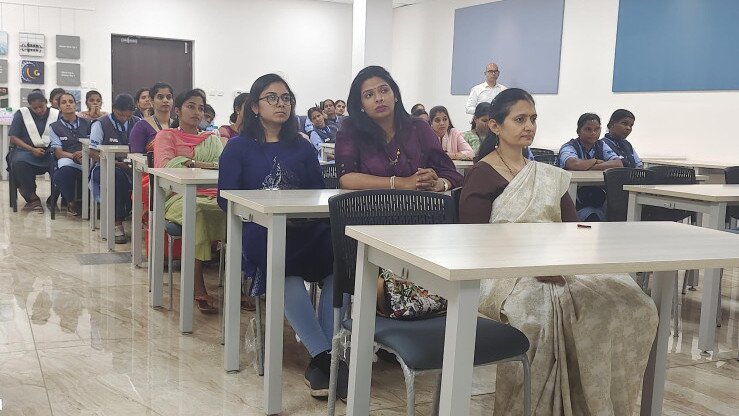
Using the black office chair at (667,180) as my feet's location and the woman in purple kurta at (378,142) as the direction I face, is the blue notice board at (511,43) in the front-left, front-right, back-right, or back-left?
back-right

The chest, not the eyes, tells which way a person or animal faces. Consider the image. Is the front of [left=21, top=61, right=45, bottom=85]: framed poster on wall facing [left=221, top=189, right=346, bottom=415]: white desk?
yes

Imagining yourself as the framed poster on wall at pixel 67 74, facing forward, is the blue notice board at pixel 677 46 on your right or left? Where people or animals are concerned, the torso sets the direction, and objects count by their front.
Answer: on your left

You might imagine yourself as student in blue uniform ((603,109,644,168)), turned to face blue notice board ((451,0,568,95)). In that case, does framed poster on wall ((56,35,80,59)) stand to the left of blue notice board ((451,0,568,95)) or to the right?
left

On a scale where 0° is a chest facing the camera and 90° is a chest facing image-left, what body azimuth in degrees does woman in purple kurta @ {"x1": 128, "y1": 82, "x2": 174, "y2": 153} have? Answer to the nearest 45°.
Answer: approximately 315°

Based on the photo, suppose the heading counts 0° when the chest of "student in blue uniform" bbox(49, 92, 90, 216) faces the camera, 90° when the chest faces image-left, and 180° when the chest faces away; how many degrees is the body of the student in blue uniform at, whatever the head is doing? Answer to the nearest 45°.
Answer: approximately 315°

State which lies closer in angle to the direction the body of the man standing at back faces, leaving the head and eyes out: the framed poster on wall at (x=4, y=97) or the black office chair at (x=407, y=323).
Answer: the black office chair

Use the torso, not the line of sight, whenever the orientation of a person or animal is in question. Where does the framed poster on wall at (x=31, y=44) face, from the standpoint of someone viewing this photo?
facing the viewer

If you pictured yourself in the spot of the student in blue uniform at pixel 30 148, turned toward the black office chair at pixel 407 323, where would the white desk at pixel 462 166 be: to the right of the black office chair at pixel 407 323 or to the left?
left

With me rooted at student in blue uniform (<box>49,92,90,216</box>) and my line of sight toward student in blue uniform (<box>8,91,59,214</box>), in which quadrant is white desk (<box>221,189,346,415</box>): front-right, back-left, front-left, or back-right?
back-left

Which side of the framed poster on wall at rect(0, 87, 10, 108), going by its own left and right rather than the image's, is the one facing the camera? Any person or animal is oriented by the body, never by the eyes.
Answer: front
